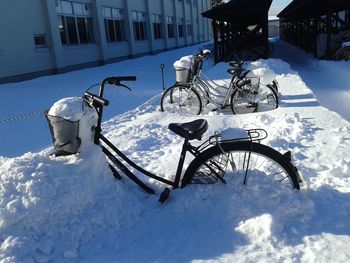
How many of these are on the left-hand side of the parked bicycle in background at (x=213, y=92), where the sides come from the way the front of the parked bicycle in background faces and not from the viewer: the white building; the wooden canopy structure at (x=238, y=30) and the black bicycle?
1

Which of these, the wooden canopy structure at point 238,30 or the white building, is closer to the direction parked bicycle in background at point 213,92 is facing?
the white building

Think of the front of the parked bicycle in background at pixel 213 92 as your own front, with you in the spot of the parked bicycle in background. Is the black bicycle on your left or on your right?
on your left

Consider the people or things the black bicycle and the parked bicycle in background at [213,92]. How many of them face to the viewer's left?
2

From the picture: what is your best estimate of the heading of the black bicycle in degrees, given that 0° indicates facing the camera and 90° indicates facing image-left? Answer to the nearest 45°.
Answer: approximately 90°

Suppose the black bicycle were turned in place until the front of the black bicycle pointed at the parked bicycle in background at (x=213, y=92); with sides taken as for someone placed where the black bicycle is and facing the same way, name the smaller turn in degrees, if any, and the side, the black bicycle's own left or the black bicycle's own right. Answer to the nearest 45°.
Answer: approximately 90° to the black bicycle's own right

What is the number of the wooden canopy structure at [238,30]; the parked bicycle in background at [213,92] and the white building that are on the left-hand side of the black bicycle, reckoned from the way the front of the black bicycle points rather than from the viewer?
0

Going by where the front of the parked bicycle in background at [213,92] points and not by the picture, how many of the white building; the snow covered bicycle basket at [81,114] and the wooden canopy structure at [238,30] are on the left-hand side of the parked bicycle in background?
1

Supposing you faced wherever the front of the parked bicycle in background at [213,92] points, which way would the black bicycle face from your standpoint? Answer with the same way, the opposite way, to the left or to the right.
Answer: the same way

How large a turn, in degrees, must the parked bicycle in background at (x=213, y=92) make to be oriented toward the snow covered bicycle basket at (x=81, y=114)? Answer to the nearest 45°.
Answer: approximately 90° to its left

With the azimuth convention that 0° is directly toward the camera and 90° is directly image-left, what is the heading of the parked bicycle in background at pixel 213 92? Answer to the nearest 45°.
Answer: approximately 90°

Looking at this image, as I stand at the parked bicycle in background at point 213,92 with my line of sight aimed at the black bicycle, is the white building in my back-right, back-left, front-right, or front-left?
back-right

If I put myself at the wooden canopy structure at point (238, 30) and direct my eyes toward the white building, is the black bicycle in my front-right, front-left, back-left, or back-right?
front-left

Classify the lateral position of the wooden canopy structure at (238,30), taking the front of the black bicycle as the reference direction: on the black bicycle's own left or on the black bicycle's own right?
on the black bicycle's own right

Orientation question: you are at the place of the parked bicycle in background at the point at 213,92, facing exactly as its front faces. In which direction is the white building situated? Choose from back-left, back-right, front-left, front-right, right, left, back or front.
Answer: front-right

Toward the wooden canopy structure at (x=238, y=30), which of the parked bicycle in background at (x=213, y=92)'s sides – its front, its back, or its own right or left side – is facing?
right
